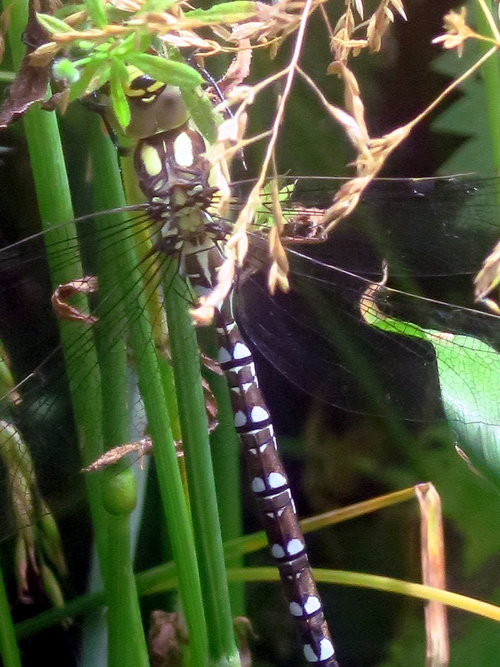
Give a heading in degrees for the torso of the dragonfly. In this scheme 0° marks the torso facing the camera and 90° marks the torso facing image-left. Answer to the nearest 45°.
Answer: approximately 180°
